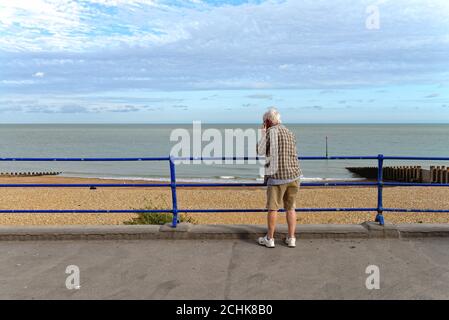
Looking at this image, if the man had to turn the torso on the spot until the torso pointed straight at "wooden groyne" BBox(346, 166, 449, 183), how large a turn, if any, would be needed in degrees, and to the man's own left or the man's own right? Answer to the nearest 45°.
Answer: approximately 45° to the man's own right

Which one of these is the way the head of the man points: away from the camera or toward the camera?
away from the camera

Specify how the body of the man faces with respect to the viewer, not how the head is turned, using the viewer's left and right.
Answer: facing away from the viewer and to the left of the viewer
